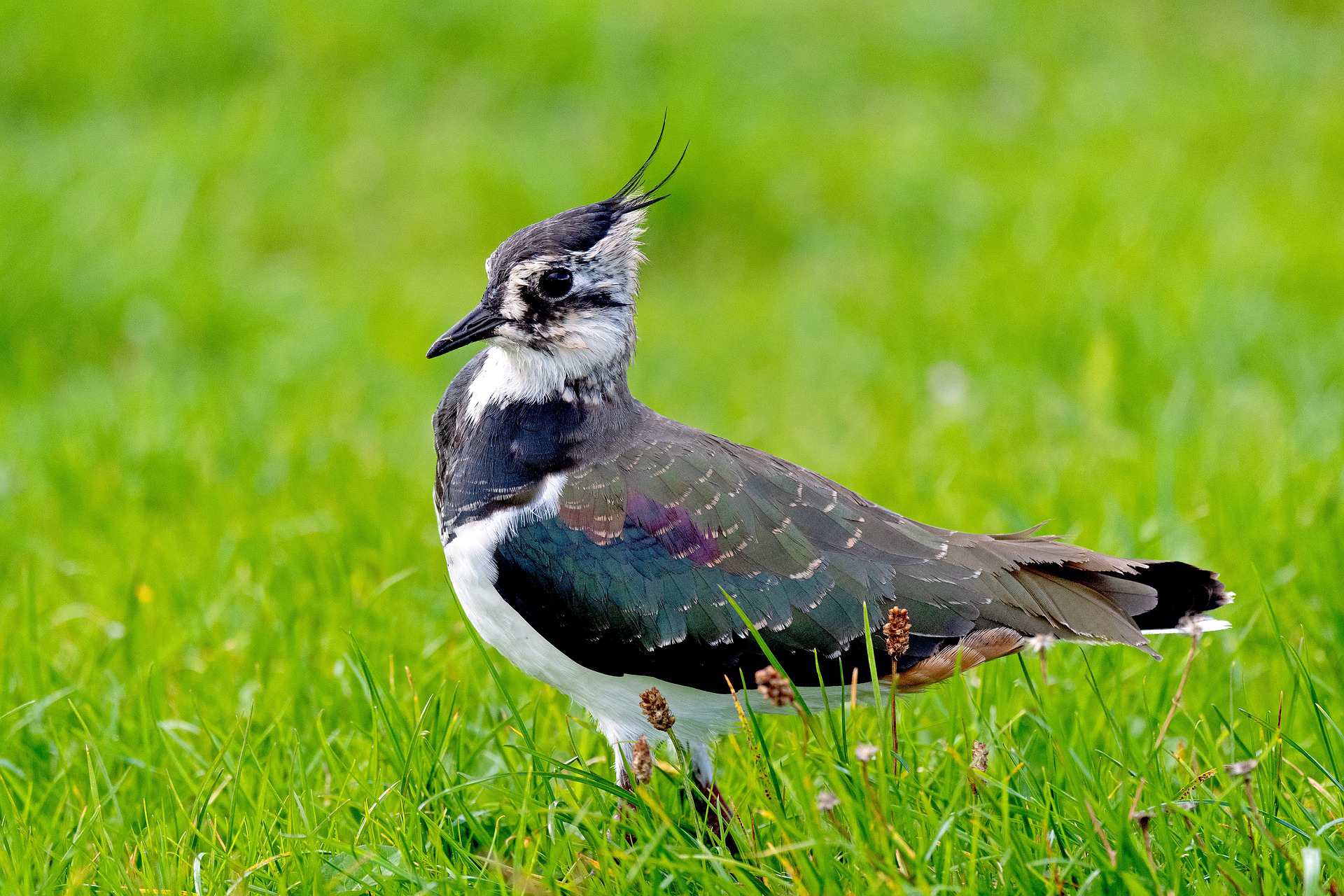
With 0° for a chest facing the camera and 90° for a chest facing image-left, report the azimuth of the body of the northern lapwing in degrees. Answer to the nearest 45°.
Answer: approximately 90°
